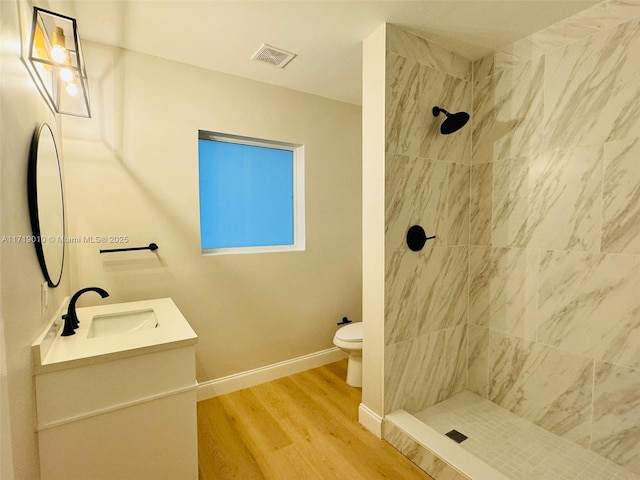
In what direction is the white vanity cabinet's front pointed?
to the viewer's right

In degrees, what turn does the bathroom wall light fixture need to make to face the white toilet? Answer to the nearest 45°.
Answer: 0° — it already faces it

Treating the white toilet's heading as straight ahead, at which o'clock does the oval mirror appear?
The oval mirror is roughly at 12 o'clock from the white toilet.

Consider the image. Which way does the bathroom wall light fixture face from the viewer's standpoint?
to the viewer's right

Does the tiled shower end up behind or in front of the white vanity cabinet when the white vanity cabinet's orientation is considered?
in front

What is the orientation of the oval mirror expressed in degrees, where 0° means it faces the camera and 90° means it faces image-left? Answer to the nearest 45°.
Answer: approximately 270°

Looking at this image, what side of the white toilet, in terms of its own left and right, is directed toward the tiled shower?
left
